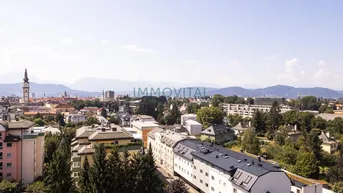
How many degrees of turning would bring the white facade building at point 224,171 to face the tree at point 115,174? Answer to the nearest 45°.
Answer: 0° — it already faces it

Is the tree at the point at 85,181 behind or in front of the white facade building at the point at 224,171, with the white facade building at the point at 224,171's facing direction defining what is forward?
in front

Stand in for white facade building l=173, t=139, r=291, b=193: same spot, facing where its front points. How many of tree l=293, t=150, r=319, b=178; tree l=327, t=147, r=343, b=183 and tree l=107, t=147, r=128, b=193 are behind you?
2

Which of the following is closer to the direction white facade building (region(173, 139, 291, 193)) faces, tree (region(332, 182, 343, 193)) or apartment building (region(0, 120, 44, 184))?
the apartment building

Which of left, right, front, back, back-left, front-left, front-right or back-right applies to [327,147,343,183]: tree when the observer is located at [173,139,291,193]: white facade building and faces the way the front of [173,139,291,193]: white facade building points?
back

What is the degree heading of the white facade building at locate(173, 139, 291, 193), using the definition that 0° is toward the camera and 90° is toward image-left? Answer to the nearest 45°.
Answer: approximately 45°

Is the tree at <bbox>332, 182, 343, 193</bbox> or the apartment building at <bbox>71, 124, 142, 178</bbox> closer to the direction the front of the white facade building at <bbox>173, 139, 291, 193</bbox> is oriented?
the apartment building

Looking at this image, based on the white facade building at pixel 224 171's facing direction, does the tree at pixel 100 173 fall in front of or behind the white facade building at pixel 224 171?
in front

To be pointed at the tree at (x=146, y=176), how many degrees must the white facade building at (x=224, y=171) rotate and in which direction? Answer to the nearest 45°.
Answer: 0° — it already faces it

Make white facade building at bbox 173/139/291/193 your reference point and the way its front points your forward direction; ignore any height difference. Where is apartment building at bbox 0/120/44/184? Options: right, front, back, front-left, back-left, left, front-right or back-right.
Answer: front-right

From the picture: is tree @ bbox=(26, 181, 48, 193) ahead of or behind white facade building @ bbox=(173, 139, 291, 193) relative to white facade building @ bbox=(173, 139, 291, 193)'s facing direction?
ahead

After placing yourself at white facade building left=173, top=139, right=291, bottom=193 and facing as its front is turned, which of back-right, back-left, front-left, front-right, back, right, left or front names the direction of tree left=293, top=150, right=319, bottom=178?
back
